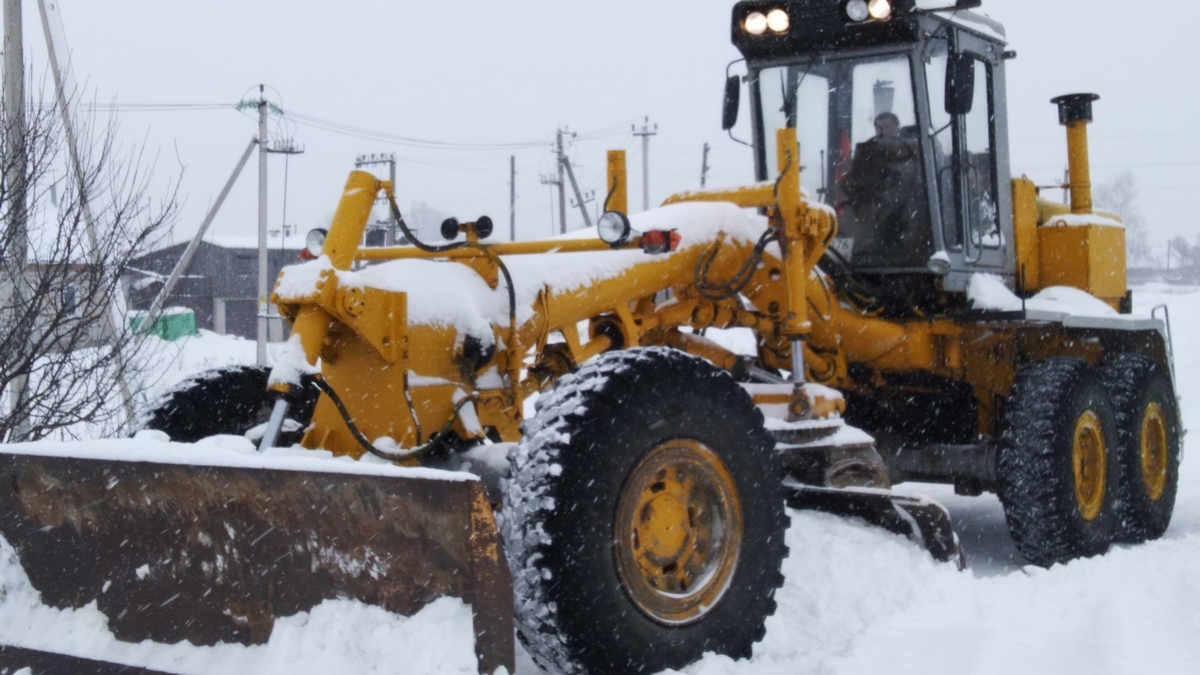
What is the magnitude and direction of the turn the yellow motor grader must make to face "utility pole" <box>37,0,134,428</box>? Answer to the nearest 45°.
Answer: approximately 90° to its right

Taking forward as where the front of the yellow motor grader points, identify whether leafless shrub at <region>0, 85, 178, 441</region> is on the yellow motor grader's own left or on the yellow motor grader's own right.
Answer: on the yellow motor grader's own right

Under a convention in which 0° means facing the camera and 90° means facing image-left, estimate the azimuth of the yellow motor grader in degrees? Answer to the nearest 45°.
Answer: approximately 45°

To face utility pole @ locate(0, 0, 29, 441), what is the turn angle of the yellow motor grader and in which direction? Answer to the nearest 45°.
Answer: approximately 90° to its right

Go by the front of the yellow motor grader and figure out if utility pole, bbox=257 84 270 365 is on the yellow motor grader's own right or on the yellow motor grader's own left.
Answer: on the yellow motor grader's own right
